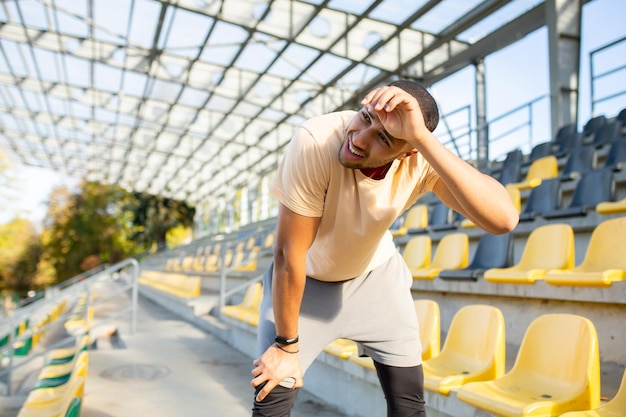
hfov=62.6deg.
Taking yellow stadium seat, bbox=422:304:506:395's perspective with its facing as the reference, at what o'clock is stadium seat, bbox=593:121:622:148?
The stadium seat is roughly at 5 o'clock from the yellow stadium seat.

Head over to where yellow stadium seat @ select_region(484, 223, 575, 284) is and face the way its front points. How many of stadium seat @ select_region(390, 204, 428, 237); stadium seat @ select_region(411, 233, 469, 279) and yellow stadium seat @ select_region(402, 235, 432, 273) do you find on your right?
3

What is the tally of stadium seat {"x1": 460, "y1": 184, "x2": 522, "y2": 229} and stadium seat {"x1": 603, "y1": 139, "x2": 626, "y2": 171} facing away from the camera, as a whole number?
0

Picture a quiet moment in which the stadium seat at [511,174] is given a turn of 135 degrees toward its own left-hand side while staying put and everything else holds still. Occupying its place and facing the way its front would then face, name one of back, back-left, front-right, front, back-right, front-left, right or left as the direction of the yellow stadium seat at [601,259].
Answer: right

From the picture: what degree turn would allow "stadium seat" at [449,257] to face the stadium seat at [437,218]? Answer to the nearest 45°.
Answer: approximately 135° to its right

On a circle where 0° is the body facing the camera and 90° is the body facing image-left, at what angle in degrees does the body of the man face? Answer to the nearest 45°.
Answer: approximately 0°

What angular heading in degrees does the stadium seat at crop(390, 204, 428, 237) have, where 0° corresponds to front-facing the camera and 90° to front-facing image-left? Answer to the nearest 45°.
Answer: approximately 45°

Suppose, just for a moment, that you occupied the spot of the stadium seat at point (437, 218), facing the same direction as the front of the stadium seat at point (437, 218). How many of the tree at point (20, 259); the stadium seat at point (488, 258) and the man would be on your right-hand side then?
1

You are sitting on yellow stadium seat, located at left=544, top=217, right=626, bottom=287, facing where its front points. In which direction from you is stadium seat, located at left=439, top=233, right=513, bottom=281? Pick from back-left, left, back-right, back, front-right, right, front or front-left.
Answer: right

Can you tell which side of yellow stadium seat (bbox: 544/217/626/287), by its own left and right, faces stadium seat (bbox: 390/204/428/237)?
right

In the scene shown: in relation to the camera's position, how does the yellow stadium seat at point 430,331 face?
facing the viewer and to the left of the viewer

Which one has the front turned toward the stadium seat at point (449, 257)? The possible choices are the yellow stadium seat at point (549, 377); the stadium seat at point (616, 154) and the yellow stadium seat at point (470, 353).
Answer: the stadium seat at point (616, 154)

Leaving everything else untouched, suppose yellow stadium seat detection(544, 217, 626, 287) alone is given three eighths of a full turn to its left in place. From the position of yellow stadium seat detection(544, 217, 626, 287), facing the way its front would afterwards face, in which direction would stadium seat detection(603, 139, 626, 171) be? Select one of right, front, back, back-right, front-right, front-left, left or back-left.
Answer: left

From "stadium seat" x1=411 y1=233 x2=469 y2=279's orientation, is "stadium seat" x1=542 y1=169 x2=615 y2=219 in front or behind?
behind

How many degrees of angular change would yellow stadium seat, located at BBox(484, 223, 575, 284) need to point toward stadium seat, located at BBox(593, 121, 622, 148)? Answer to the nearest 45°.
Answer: approximately 135° to its right
